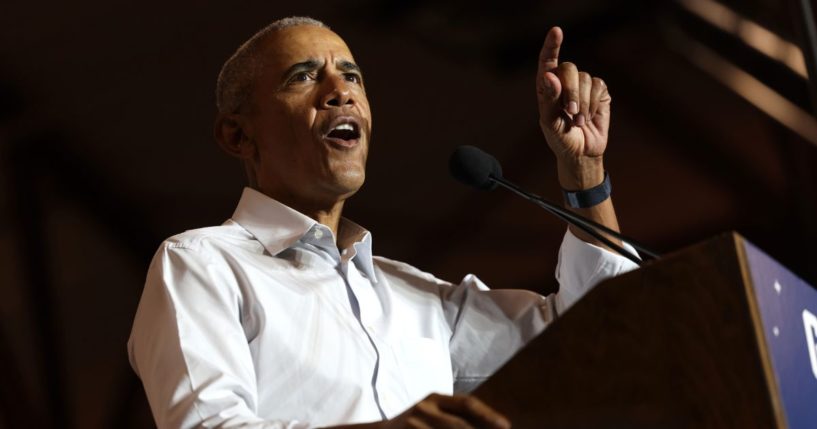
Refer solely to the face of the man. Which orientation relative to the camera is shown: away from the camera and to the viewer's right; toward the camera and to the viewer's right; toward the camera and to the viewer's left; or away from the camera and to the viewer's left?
toward the camera and to the viewer's right

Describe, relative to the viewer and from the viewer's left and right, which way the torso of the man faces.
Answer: facing the viewer and to the right of the viewer

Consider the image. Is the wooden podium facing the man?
no

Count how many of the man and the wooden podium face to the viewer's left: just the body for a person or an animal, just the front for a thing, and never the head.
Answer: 0

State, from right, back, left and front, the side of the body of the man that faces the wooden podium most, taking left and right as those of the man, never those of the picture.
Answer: front

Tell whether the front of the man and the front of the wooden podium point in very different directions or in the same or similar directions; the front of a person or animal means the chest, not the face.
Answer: same or similar directions
